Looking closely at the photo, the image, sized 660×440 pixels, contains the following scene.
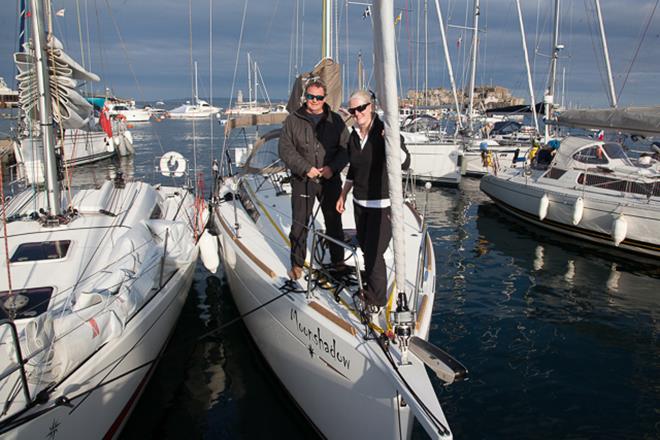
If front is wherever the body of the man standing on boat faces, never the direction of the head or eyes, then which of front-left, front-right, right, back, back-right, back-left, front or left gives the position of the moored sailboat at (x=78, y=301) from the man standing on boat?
right

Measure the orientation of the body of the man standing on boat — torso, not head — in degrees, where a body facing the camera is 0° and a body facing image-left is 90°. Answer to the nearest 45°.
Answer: approximately 0°

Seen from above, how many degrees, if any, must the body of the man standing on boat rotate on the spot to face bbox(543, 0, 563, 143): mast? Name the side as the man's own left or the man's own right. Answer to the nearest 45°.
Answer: approximately 135° to the man's own left

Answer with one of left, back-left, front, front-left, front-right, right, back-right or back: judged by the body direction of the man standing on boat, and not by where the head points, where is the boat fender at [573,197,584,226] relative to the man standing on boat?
back-left

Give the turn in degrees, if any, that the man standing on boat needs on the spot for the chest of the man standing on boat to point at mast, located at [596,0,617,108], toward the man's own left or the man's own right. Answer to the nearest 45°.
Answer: approximately 135° to the man's own left
